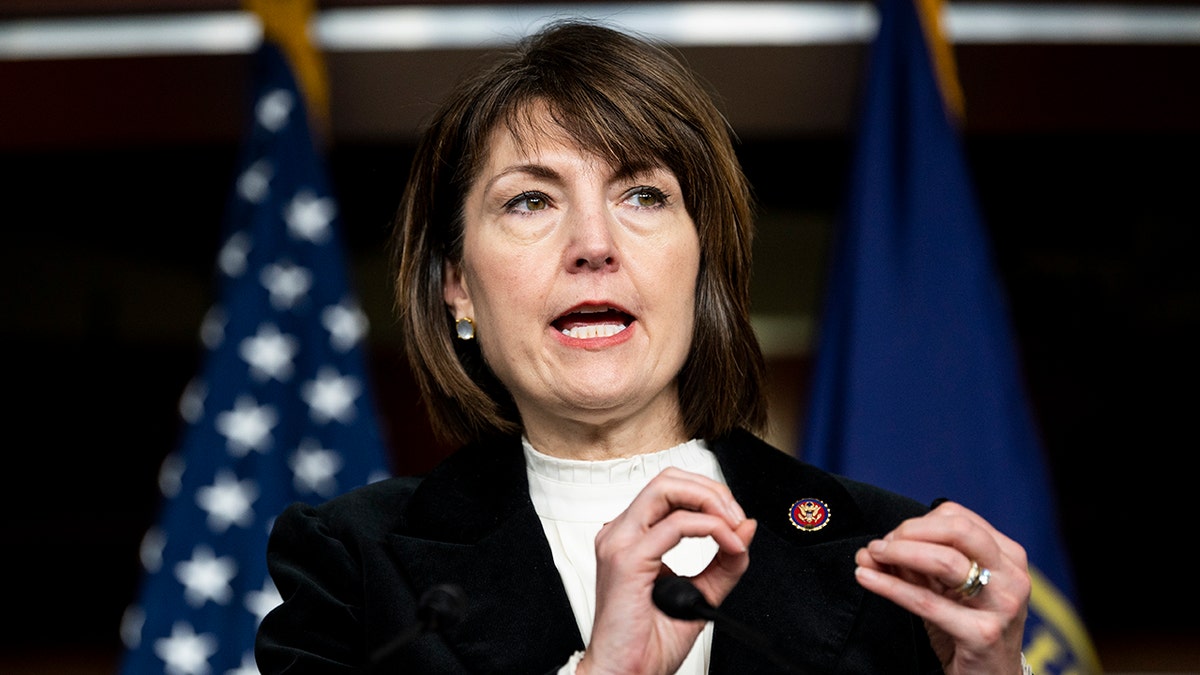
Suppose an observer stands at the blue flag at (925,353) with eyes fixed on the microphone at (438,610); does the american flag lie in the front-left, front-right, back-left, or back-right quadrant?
front-right

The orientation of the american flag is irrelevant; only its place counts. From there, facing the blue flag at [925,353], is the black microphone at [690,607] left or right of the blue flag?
right

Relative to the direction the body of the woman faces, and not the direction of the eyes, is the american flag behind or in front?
behind

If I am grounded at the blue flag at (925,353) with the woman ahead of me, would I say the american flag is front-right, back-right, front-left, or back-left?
front-right

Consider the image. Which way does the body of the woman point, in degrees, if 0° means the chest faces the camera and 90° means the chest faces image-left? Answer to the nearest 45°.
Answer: approximately 0°

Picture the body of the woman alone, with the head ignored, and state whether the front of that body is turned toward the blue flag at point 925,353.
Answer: no
